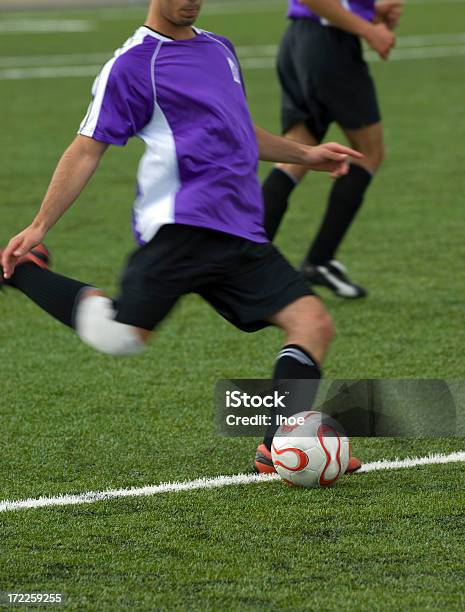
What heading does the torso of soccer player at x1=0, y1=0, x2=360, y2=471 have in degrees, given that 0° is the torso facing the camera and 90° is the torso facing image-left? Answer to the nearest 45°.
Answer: approximately 315°

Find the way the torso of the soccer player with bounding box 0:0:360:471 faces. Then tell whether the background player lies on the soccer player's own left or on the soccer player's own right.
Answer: on the soccer player's own left

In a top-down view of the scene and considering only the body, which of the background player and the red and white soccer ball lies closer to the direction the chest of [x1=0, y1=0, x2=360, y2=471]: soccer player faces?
the red and white soccer ball

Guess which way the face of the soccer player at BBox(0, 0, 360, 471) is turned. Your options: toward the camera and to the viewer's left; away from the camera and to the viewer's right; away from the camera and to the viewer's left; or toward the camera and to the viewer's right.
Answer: toward the camera and to the viewer's right
